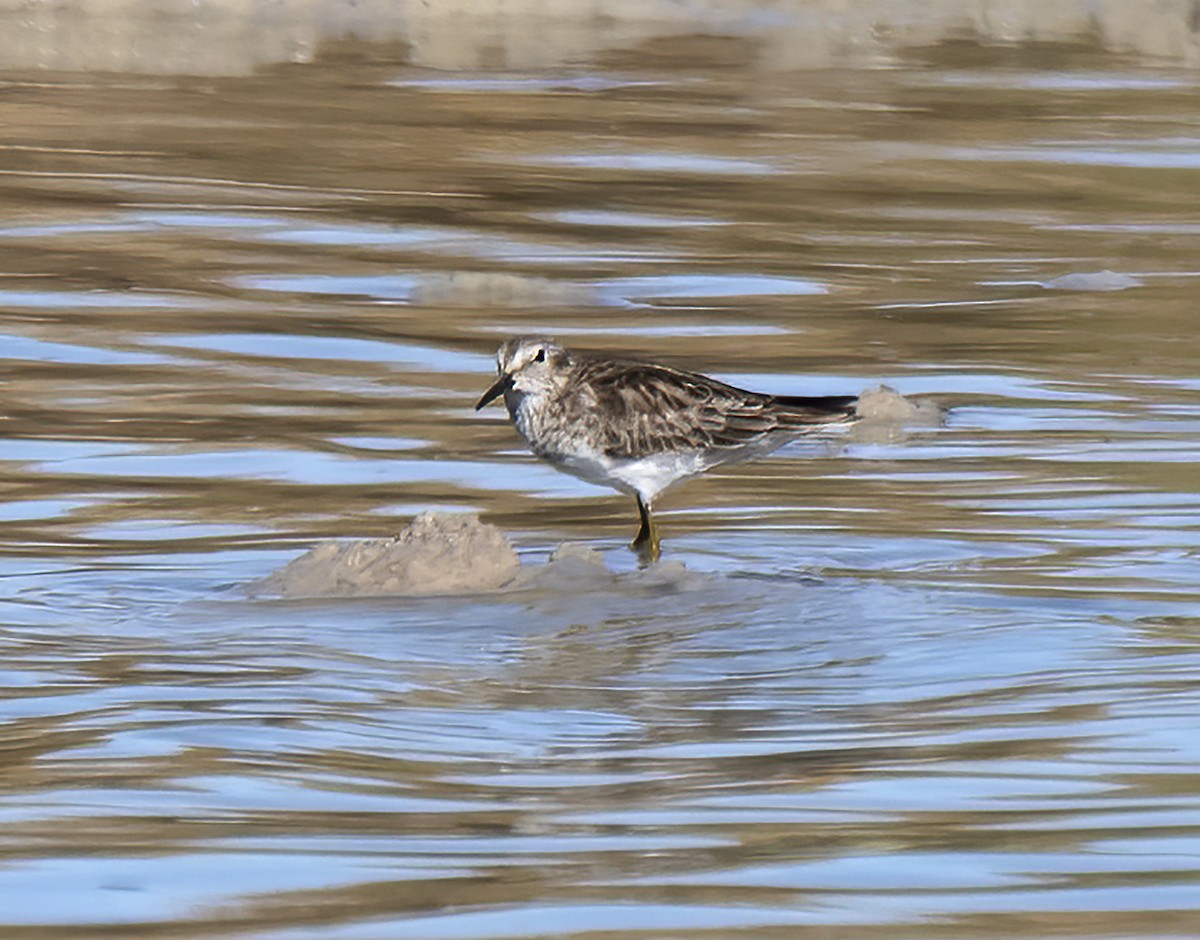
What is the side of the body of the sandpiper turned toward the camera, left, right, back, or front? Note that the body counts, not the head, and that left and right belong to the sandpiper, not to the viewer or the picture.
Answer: left
